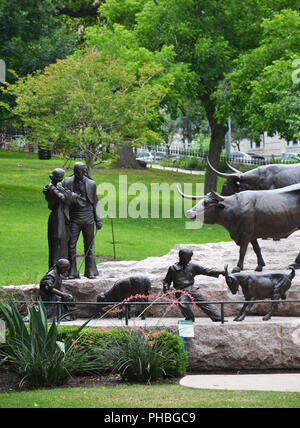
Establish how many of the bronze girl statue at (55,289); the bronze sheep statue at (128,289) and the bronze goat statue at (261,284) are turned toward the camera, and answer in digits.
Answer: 0

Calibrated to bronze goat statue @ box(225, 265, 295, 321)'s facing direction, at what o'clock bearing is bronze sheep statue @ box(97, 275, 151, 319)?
bronze sheep statue @ box(97, 275, 151, 319) is roughly at 12 o'clock from bronze goat statue @ box(225, 265, 295, 321).

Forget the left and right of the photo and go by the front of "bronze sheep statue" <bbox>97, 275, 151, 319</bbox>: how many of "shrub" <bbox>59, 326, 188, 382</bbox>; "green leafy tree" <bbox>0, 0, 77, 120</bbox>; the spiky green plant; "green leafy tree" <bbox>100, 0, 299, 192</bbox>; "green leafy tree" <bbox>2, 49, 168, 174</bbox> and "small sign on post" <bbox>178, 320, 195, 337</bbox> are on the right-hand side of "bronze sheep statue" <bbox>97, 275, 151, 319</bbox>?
3

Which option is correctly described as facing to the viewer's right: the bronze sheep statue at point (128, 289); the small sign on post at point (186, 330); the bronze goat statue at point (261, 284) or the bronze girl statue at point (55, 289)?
the bronze girl statue

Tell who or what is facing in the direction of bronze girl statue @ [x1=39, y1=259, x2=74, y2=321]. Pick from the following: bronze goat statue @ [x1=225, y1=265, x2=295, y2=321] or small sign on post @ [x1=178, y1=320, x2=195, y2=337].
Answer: the bronze goat statue

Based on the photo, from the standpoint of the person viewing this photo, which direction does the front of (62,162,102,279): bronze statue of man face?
facing the viewer

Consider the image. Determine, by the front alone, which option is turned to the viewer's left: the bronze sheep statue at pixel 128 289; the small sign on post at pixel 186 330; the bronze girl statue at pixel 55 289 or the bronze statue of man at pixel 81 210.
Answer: the bronze sheep statue

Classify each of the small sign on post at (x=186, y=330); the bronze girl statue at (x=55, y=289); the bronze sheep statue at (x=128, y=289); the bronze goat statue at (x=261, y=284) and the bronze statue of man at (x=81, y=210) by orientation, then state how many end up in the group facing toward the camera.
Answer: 2

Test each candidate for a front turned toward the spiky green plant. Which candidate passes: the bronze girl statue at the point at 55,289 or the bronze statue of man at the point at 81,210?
the bronze statue of man

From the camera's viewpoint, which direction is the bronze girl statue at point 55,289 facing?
to the viewer's right

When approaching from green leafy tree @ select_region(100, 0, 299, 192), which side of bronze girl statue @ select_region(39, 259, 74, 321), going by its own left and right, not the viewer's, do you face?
left

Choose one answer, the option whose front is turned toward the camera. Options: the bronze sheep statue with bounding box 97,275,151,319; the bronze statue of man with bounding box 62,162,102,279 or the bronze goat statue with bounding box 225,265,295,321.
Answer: the bronze statue of man

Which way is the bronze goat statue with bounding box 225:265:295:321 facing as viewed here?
to the viewer's left

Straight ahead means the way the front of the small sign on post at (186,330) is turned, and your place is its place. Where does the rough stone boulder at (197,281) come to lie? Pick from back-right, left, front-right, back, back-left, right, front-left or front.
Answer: back

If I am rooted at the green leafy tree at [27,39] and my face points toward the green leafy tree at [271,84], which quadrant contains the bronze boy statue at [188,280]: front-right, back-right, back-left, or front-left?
front-right

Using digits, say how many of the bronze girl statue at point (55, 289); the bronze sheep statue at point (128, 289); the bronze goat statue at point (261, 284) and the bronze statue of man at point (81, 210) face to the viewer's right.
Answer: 1

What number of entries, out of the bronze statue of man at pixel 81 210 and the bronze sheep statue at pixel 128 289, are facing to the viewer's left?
1

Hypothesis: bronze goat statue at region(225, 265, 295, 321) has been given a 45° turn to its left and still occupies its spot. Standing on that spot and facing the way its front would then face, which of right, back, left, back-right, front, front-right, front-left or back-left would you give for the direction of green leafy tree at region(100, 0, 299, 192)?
back-right

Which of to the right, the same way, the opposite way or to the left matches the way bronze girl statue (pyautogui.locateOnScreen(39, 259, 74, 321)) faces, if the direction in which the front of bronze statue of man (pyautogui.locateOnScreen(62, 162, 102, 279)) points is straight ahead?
to the left

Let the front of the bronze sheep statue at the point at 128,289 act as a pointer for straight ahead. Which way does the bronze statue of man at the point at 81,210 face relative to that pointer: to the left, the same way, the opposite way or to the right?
to the left

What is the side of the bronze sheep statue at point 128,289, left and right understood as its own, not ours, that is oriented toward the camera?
left

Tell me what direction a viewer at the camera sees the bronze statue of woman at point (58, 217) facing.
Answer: facing the viewer and to the right of the viewer

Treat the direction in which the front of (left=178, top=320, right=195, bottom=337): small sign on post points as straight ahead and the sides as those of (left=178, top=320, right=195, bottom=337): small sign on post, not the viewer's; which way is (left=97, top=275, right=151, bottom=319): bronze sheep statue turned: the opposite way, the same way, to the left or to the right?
to the right
